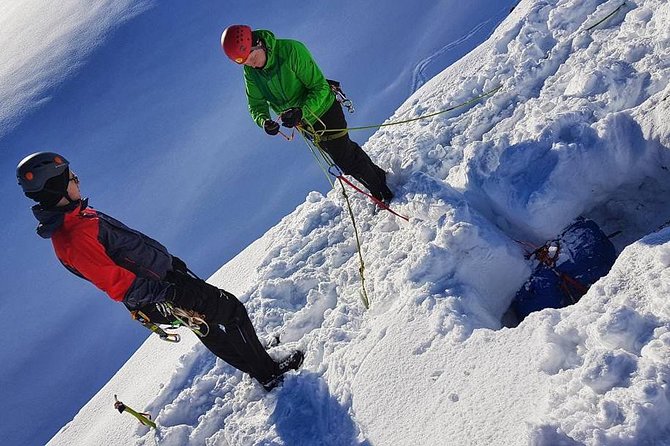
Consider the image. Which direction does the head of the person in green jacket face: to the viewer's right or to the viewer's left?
to the viewer's left

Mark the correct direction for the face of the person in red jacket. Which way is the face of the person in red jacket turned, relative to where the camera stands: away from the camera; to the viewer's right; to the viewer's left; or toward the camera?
to the viewer's right

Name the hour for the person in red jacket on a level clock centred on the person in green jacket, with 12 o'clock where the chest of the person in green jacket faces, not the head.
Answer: The person in red jacket is roughly at 12 o'clock from the person in green jacket.

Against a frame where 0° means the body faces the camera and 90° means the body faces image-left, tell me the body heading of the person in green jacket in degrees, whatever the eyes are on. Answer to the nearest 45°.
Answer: approximately 45°
